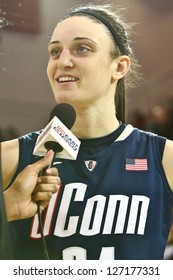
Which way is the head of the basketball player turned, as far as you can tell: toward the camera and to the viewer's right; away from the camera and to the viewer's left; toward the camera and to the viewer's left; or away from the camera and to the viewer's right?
toward the camera and to the viewer's left

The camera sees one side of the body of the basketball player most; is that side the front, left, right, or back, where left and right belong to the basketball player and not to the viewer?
front
